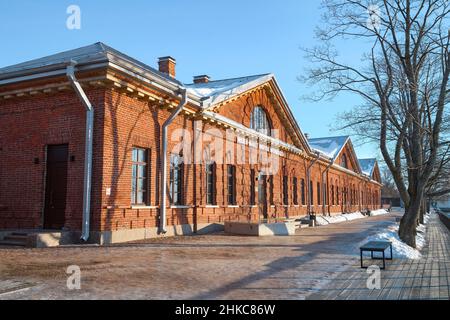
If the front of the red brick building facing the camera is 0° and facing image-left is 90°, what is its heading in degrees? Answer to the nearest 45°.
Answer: approximately 315°
